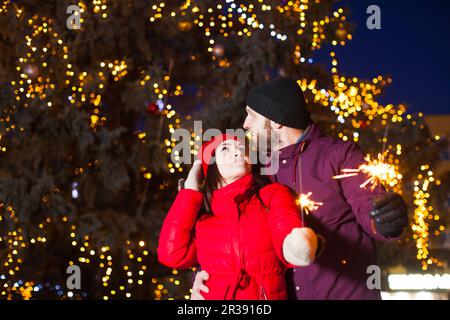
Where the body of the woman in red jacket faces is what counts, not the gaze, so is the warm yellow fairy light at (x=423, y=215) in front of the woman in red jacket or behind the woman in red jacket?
behind

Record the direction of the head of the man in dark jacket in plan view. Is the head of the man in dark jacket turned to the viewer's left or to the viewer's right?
to the viewer's left

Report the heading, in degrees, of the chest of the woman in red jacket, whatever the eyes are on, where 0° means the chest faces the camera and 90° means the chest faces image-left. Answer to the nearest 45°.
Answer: approximately 0°

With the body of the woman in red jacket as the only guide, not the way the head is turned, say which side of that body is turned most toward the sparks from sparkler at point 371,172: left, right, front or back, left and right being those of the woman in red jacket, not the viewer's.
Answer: left

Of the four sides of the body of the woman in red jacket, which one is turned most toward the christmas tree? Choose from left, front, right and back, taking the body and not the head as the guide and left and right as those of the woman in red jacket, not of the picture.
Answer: back
